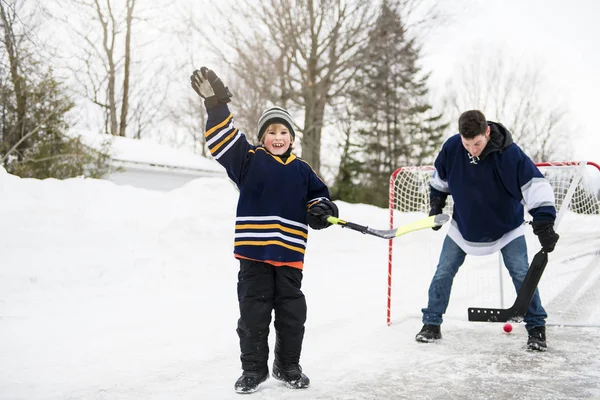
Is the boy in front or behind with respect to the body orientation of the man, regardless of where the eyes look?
in front

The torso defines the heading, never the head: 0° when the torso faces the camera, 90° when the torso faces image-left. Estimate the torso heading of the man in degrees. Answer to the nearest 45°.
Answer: approximately 45°

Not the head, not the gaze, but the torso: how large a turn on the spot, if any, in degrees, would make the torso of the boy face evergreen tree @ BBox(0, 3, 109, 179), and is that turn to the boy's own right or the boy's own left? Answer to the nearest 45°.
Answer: approximately 135° to the boy's own right

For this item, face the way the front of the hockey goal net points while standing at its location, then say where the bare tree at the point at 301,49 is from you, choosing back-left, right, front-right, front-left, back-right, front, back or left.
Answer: back-right

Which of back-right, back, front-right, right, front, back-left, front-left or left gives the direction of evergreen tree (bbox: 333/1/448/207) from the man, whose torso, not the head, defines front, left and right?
back-right

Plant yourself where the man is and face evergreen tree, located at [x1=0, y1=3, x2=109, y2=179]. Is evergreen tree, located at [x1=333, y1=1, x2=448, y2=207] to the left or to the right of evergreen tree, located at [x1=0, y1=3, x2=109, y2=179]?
right

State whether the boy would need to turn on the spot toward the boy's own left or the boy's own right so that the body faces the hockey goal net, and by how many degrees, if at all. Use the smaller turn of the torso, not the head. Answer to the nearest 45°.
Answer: approximately 135° to the boy's own left

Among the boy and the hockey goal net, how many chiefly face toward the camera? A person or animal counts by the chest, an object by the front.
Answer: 2
